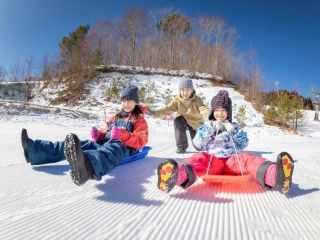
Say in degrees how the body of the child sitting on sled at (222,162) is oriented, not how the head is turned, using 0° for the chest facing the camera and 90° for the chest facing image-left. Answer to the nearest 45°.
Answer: approximately 0°

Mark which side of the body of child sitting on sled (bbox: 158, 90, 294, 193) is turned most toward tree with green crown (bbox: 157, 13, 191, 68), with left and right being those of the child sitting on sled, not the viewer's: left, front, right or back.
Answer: back

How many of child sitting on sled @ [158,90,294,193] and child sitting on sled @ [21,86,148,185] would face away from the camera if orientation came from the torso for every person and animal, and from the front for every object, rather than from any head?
0

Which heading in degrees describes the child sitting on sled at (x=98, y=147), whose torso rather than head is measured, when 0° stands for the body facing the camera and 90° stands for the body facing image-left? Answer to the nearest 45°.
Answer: approximately 45°

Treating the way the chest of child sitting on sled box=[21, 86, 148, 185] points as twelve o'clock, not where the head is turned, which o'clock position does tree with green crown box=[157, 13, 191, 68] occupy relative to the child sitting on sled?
The tree with green crown is roughly at 5 o'clock from the child sitting on sled.

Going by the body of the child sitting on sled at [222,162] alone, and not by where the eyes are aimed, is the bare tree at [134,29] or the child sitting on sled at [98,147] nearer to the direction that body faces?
the child sitting on sled

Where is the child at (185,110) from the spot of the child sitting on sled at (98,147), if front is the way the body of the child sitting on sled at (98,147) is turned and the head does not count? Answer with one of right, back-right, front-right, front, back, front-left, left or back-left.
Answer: back

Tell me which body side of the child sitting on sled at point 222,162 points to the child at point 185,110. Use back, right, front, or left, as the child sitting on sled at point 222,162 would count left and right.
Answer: back
